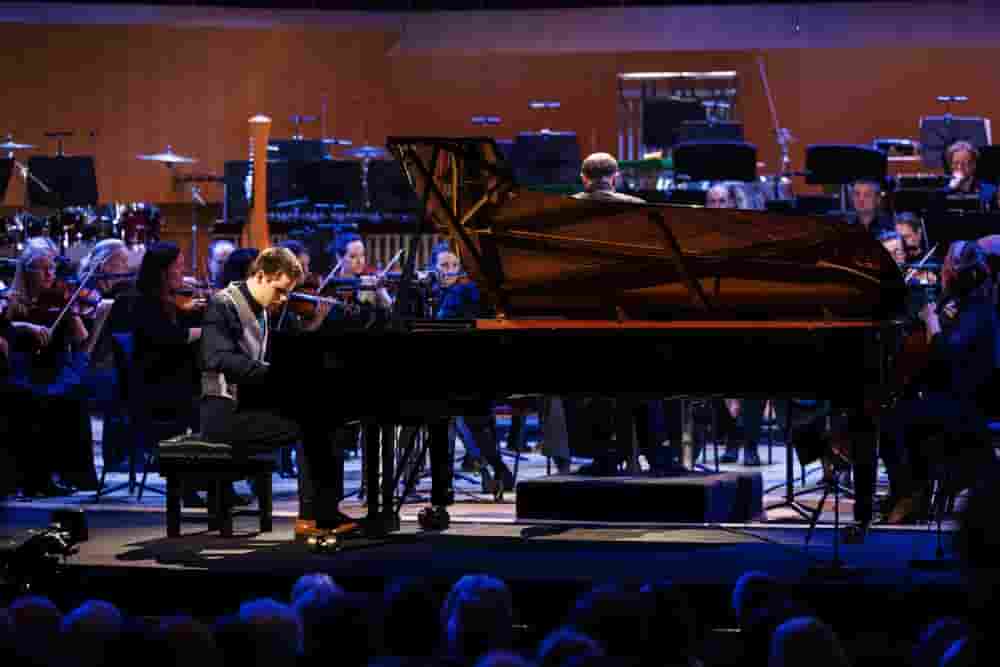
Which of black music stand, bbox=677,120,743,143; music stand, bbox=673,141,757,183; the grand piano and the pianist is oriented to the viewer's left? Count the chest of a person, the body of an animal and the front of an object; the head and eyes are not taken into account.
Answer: the grand piano

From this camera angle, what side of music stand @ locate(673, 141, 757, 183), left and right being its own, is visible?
back

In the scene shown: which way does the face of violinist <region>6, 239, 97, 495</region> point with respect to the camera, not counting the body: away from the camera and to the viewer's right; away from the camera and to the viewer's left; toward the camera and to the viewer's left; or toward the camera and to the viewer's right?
toward the camera and to the viewer's right

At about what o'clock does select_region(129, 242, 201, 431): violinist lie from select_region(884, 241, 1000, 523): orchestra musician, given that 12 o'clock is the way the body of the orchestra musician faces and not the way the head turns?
The violinist is roughly at 12 o'clock from the orchestra musician.

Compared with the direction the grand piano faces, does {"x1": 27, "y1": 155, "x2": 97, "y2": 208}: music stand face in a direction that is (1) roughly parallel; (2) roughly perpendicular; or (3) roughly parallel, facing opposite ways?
roughly perpendicular

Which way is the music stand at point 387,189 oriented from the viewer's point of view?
away from the camera

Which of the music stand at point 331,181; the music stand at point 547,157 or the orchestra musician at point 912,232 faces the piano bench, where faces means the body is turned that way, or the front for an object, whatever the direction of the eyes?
the orchestra musician

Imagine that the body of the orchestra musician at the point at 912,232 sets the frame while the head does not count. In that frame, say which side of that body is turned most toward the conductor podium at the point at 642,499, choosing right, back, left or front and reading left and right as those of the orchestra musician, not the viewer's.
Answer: front

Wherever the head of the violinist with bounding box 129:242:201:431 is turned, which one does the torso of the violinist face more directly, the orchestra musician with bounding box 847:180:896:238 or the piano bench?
the orchestra musician

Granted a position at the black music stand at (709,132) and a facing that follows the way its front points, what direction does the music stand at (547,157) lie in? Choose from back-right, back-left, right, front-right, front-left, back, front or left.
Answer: left

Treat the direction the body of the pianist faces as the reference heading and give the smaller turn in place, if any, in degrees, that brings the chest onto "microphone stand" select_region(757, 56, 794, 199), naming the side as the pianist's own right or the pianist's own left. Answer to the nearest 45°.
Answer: approximately 45° to the pianist's own left

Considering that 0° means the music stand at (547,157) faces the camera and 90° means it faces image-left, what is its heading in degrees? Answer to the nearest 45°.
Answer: approximately 180°

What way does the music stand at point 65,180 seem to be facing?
away from the camera

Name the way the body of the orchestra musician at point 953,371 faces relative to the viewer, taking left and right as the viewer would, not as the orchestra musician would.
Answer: facing to the left of the viewer
